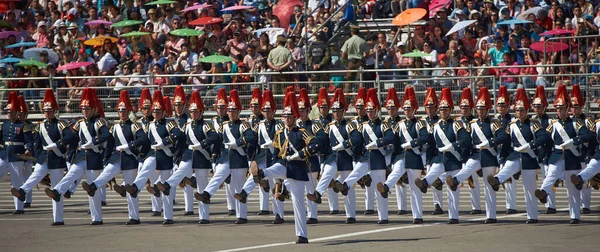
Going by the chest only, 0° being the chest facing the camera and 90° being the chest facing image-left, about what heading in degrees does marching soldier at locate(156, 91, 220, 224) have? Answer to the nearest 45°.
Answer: approximately 45°

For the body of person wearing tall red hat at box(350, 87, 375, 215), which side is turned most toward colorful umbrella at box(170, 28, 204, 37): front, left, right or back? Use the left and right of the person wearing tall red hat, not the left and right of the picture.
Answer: right

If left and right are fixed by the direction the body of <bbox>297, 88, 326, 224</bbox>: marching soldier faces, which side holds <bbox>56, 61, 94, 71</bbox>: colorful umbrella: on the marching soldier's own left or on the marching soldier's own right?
on the marching soldier's own right

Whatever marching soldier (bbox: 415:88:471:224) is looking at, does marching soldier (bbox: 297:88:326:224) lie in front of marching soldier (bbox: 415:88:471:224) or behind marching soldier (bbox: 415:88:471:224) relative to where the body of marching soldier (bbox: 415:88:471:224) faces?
in front

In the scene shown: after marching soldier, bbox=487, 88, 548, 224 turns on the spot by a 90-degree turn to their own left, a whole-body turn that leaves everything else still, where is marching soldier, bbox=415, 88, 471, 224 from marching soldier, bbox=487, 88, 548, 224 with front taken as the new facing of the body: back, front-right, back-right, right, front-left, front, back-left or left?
back-right

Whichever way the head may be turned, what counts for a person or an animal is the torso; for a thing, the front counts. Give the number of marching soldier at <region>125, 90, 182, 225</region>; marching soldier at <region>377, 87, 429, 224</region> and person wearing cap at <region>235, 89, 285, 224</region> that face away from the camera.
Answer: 0

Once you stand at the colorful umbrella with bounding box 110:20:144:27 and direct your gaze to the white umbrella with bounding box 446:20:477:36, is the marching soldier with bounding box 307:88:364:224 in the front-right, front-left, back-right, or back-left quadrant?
front-right

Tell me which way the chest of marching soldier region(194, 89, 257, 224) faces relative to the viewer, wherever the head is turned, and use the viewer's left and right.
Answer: facing the viewer and to the left of the viewer

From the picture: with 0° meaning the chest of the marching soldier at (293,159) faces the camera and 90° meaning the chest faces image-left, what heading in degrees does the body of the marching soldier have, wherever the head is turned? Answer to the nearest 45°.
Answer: approximately 45°

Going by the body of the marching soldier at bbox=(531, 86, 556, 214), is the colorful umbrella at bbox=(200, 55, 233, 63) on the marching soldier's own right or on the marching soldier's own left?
on the marching soldier's own right

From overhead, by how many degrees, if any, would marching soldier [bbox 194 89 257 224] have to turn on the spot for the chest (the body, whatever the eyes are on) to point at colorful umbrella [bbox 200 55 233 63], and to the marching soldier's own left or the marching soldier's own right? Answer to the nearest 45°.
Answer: approximately 135° to the marching soldier's own right
